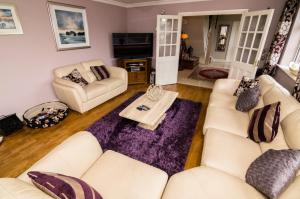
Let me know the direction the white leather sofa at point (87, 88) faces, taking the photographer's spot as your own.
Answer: facing the viewer and to the right of the viewer

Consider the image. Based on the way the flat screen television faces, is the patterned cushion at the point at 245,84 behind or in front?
in front

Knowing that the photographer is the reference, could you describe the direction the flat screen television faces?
facing the viewer

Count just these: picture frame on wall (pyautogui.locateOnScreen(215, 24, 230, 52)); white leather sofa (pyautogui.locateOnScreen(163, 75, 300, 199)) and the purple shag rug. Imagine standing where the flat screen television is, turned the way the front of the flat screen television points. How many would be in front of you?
2

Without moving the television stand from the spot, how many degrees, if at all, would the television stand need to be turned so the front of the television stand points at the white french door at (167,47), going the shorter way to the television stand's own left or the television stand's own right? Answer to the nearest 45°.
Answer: approximately 90° to the television stand's own left

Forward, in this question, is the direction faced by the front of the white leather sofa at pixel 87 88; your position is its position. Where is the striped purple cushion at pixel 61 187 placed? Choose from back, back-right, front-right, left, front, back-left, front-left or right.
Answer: front-right

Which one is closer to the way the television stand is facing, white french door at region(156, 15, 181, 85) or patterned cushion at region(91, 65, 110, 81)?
the patterned cushion

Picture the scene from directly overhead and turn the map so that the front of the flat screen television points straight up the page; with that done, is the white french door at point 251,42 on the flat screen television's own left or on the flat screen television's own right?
on the flat screen television's own left

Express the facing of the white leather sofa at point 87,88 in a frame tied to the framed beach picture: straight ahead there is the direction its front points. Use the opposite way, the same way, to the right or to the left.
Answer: the same way

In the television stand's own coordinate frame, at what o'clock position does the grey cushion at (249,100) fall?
The grey cushion is roughly at 11 o'clock from the television stand.

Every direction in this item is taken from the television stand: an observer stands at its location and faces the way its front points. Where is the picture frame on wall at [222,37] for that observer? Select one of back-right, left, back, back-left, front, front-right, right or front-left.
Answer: back-left

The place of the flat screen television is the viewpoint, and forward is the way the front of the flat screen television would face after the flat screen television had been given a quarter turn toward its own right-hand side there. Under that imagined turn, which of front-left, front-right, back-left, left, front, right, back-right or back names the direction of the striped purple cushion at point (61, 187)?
left

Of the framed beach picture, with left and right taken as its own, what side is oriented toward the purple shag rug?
front

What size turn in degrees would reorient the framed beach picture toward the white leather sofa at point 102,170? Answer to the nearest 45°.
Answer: approximately 45° to its right

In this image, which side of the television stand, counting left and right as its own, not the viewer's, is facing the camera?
front
